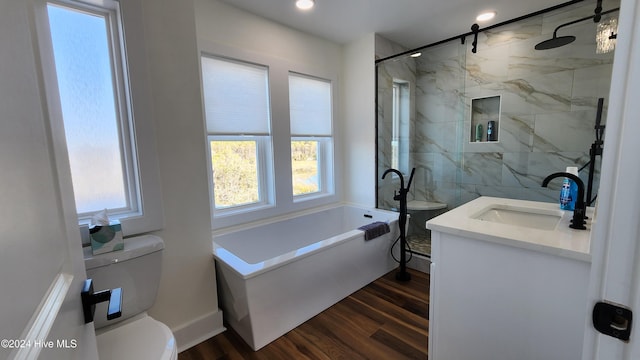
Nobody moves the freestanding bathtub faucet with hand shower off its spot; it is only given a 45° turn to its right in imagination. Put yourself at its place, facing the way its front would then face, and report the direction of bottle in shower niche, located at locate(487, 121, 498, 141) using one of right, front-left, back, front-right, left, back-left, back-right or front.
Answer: right

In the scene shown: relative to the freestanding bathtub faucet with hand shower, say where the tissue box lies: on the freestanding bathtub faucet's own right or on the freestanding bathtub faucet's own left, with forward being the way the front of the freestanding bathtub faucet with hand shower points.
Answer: on the freestanding bathtub faucet's own left

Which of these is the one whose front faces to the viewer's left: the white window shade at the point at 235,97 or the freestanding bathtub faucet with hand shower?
the freestanding bathtub faucet with hand shower

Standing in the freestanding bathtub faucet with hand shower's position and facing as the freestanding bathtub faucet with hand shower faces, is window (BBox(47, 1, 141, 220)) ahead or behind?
ahead

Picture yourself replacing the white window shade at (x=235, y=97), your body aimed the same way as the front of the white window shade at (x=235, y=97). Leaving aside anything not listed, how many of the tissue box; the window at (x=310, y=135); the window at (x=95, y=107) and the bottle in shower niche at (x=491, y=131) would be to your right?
2

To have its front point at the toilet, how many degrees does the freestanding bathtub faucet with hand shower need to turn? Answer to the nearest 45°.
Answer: approximately 45° to its left

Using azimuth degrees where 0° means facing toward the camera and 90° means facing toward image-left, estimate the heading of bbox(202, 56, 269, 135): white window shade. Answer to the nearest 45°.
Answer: approximately 315°

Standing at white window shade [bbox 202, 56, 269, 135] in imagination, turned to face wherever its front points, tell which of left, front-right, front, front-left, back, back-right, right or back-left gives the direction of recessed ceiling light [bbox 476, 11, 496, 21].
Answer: front-left

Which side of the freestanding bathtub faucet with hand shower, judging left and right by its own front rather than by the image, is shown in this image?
left

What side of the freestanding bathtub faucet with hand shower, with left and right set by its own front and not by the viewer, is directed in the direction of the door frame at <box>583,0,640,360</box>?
left

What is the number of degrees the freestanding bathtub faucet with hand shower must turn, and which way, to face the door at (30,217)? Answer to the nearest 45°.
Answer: approximately 90° to its left

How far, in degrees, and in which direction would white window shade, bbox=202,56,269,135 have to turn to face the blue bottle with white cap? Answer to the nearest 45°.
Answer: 0° — it already faces it

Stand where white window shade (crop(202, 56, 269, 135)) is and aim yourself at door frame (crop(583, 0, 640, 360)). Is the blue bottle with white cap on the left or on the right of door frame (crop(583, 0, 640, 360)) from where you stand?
left

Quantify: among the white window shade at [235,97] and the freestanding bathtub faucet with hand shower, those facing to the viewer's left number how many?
1

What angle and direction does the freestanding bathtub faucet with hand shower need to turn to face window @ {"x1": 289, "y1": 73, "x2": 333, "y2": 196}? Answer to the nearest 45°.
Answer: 0° — it already faces it
